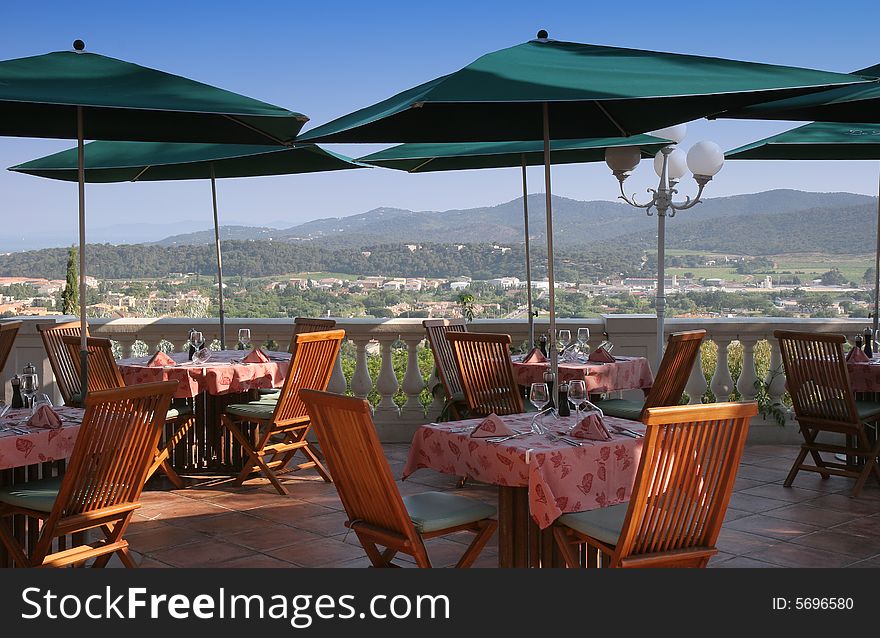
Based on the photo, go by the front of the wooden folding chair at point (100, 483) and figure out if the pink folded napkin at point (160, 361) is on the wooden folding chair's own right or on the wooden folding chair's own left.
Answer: on the wooden folding chair's own right

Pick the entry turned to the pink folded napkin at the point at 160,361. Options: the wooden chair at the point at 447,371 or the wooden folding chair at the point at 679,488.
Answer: the wooden folding chair

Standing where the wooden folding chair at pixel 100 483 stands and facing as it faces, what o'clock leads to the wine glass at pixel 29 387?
The wine glass is roughly at 1 o'clock from the wooden folding chair.

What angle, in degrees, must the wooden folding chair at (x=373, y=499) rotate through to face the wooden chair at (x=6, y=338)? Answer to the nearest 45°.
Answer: approximately 90° to its left

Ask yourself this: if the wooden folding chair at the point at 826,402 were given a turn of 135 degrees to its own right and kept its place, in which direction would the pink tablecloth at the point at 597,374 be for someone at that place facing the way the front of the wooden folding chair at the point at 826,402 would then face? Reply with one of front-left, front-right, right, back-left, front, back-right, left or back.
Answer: right

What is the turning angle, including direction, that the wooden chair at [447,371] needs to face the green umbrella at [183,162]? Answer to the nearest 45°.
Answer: approximately 135° to its left

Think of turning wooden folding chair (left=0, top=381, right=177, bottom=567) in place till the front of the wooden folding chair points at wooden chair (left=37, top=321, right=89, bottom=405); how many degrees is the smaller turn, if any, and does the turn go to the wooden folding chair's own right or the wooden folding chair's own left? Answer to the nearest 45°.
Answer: approximately 45° to the wooden folding chair's own right

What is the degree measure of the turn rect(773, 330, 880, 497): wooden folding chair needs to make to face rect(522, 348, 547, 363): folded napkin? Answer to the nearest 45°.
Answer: approximately 135° to its left

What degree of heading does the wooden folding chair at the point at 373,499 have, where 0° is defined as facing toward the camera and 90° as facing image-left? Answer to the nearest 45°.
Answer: approximately 225°

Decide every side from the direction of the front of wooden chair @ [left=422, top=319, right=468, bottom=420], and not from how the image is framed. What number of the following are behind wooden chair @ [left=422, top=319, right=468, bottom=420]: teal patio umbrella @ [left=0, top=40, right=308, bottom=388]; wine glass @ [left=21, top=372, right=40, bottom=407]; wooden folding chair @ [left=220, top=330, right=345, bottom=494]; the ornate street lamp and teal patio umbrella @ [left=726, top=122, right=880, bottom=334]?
3

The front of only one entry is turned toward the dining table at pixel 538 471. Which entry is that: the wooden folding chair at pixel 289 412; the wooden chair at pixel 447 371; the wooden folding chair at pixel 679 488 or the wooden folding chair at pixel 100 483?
the wooden folding chair at pixel 679 488

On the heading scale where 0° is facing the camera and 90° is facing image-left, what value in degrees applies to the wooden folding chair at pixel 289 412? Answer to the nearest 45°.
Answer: approximately 135°

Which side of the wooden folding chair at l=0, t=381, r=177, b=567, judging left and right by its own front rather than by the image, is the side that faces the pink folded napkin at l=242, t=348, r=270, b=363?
right
